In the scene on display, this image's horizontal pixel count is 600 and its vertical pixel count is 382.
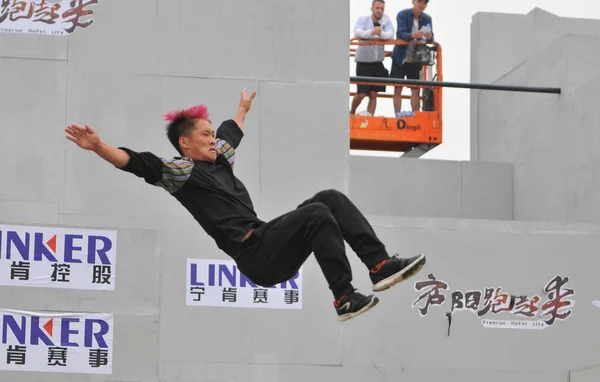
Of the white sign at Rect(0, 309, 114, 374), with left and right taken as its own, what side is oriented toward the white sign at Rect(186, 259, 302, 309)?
left

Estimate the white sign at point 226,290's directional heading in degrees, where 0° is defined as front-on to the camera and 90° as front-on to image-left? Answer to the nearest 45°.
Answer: approximately 0°

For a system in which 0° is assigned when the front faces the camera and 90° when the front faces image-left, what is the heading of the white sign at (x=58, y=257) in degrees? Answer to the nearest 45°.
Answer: approximately 0°

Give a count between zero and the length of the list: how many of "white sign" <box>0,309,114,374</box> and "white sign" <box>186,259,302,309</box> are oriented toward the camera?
2

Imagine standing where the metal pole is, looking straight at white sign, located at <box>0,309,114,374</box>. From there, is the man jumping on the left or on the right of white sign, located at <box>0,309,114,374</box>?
left

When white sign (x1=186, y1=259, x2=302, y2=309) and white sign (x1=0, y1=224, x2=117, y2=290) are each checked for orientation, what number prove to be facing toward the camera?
2

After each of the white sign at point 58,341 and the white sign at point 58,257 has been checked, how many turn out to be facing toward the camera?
2
